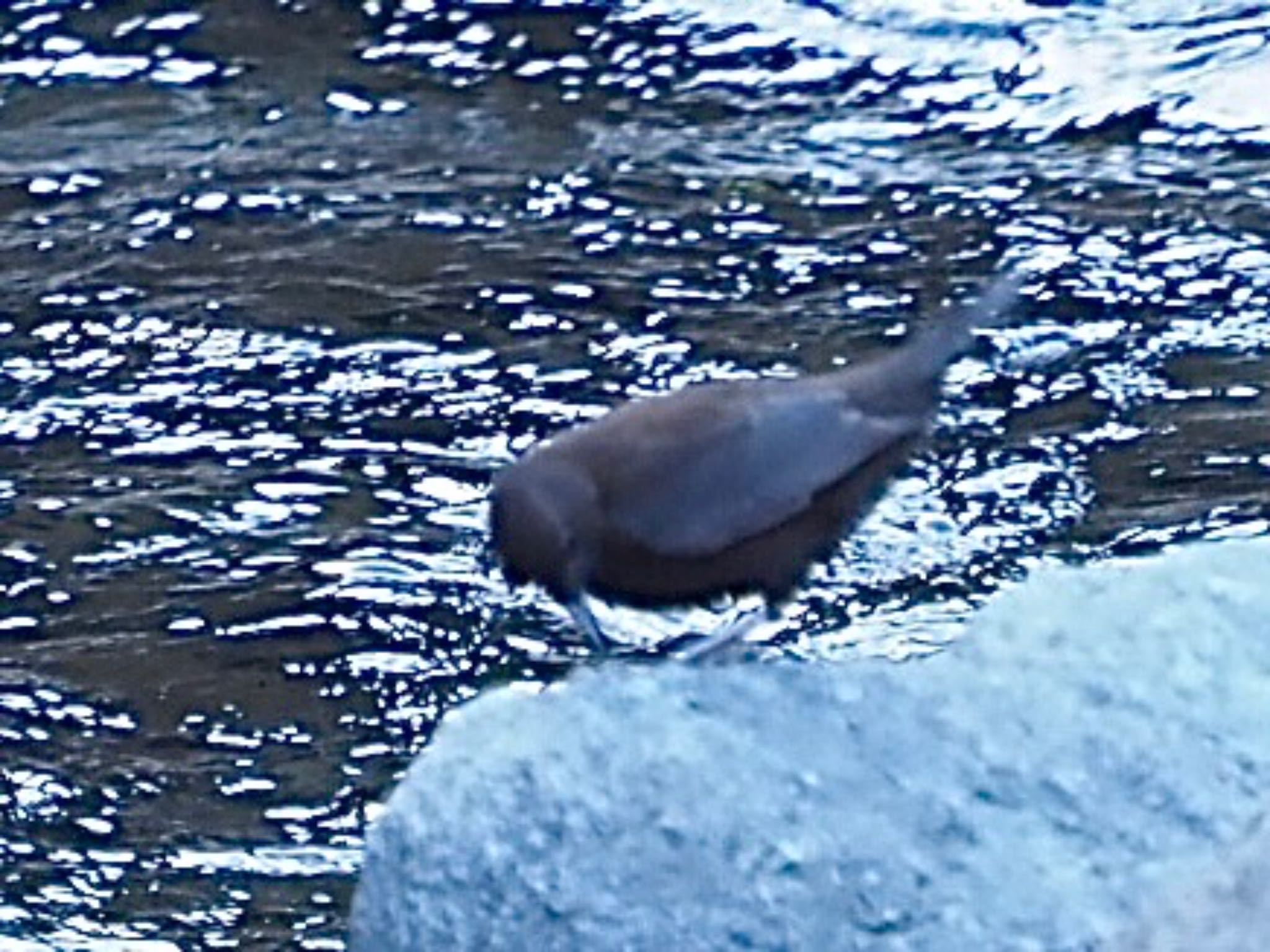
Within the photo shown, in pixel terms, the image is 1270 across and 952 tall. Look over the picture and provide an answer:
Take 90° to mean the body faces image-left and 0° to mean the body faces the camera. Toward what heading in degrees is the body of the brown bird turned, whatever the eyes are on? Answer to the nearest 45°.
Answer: approximately 90°
